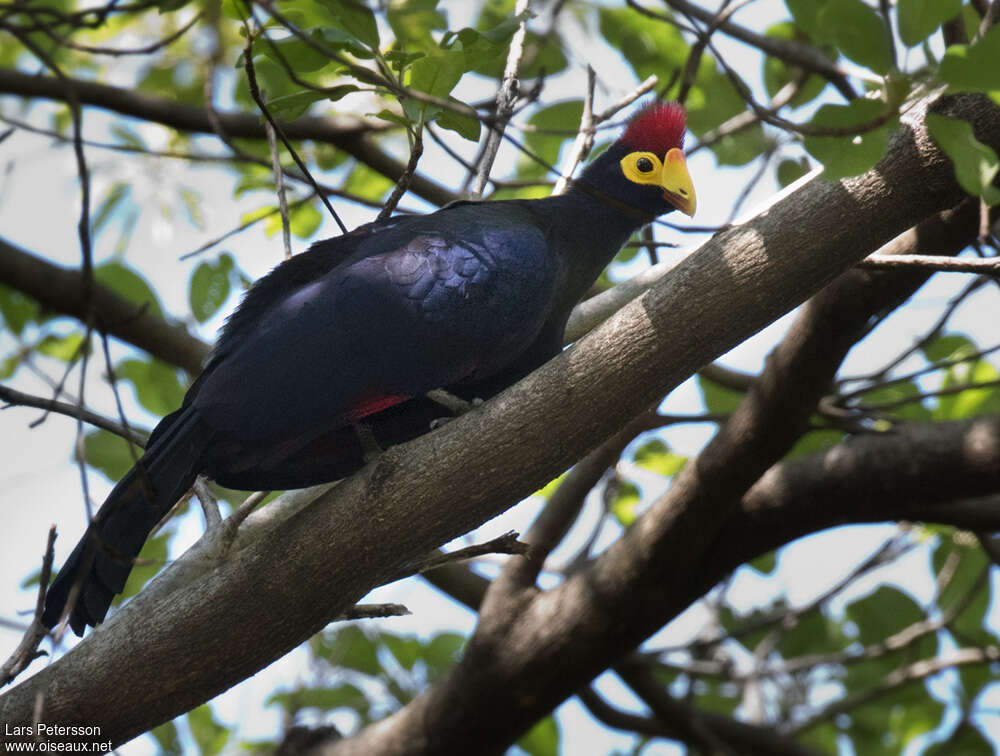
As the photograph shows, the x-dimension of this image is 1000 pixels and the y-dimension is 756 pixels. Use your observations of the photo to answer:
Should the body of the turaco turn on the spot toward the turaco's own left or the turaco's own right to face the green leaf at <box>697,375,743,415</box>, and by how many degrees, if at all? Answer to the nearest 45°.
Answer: approximately 45° to the turaco's own left

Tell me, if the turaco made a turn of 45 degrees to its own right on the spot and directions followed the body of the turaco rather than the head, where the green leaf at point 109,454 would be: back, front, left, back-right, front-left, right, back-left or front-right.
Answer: back

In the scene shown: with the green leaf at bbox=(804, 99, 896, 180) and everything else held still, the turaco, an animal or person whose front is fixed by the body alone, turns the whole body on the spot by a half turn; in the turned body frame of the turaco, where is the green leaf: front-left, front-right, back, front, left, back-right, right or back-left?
back-left

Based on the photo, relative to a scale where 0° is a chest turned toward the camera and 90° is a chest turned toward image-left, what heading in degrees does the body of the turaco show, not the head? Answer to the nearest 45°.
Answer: approximately 270°

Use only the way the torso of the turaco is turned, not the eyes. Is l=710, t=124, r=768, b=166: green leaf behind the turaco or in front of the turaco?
in front

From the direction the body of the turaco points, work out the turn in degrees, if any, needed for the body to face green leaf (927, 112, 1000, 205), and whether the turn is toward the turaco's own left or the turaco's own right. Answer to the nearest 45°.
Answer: approximately 45° to the turaco's own right
